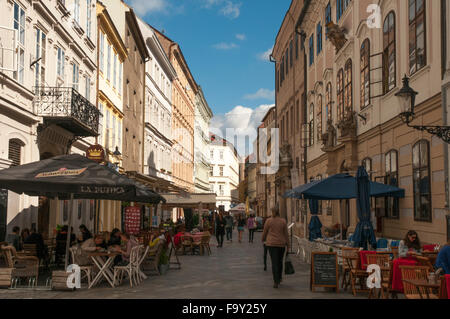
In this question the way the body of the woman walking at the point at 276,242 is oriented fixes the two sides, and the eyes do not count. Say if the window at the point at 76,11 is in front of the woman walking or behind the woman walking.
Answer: in front

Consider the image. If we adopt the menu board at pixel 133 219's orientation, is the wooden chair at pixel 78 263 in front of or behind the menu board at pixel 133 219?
in front

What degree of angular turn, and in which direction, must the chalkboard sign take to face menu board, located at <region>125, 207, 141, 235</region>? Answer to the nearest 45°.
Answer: approximately 135° to its right

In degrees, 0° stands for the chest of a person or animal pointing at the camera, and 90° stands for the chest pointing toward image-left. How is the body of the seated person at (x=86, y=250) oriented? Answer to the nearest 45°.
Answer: approximately 270°

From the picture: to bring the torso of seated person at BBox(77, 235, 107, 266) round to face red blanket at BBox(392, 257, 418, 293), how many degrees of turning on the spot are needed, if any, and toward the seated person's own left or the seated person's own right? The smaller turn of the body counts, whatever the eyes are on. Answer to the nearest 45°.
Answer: approximately 45° to the seated person's own right
